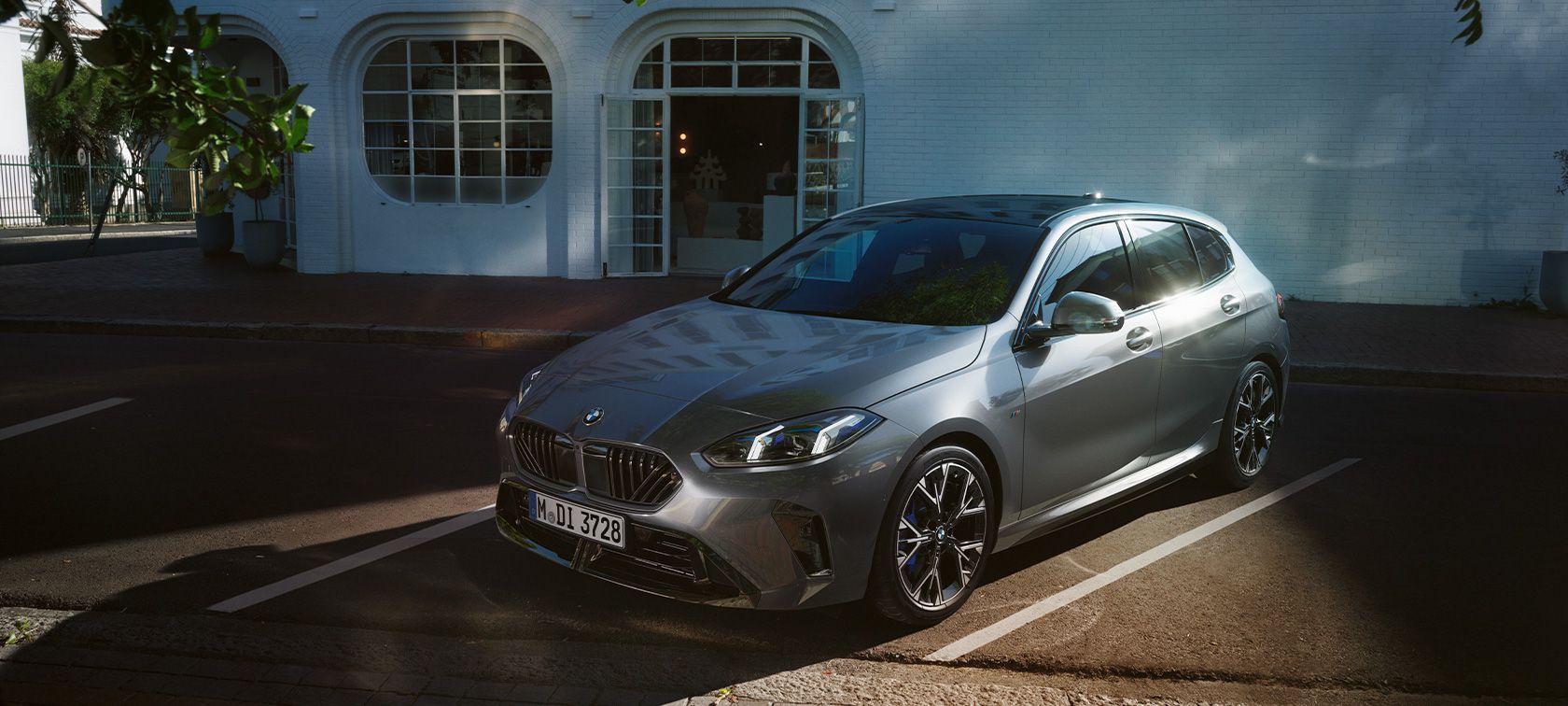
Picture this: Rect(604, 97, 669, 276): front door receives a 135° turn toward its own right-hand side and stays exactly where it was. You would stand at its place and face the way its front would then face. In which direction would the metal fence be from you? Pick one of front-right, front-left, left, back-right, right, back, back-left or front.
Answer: front

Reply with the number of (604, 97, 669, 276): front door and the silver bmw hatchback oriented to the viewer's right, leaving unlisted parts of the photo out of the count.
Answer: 0

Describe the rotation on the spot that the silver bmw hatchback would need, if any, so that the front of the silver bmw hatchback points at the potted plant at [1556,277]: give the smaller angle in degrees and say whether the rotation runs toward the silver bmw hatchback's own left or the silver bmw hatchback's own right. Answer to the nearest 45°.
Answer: approximately 180°

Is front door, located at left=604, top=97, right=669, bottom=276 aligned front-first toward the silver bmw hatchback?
yes

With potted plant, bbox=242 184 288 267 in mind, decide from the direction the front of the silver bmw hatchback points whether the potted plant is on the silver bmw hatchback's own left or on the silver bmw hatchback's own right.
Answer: on the silver bmw hatchback's own right

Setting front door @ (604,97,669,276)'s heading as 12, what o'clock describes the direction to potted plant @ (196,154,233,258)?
The potted plant is roughly at 4 o'clock from the front door.

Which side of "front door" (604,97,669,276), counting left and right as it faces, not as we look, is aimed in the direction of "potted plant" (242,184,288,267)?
right

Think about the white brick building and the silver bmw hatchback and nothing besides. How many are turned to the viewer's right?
0

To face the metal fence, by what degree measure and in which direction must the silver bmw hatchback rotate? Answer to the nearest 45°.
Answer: approximately 90° to its right

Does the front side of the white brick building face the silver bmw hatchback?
yes

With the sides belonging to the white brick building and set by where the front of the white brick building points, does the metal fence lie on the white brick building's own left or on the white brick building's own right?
on the white brick building's own right

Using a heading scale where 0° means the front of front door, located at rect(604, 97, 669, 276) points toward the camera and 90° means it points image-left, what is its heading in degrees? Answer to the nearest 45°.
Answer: approximately 0°

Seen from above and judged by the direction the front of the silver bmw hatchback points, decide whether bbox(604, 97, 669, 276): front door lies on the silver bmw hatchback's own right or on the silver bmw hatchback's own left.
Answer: on the silver bmw hatchback's own right

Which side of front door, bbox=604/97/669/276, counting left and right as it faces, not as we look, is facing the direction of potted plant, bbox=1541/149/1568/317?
left
